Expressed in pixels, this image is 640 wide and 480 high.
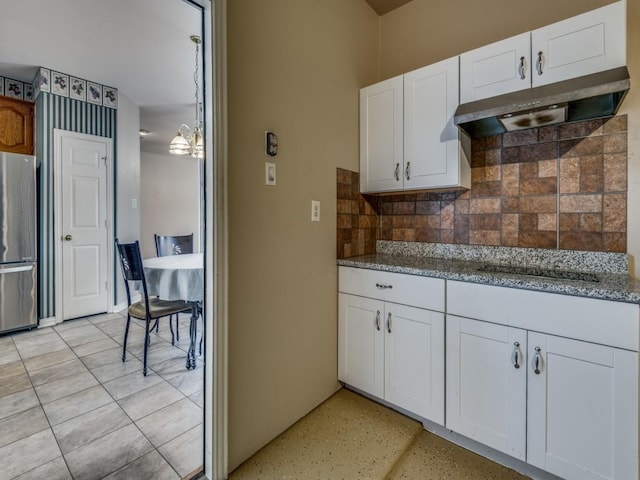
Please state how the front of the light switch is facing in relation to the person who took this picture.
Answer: facing the viewer and to the right of the viewer

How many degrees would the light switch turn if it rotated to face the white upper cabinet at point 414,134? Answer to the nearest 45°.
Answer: approximately 45° to its left

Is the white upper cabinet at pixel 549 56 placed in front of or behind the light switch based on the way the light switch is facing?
in front

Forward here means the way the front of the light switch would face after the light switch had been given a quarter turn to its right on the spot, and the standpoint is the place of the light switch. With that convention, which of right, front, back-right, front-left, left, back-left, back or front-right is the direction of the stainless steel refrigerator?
right

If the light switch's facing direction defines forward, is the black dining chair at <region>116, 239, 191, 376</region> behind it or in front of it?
behind

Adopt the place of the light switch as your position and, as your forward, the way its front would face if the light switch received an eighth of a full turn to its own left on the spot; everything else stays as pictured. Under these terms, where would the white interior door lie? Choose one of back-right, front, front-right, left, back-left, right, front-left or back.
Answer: back-left

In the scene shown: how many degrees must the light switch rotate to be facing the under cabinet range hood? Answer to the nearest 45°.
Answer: approximately 45° to its left

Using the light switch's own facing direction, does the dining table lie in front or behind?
behind

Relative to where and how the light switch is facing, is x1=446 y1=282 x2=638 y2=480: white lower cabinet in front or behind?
in front

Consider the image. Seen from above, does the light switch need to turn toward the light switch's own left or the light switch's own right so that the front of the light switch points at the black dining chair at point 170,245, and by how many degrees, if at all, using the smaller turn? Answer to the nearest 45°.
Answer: approximately 180°
